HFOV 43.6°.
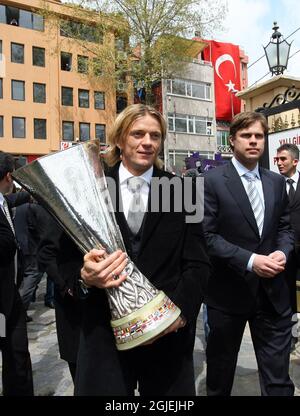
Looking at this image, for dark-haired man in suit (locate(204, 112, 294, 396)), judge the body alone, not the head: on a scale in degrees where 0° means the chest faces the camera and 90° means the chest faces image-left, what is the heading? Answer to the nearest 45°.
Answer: approximately 315°

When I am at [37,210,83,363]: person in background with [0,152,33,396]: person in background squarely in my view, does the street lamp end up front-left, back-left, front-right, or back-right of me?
back-right

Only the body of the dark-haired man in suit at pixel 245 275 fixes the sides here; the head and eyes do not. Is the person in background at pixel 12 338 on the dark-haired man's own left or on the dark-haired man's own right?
on the dark-haired man's own right

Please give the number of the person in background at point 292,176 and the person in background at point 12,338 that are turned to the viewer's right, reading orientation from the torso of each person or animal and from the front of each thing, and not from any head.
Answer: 1

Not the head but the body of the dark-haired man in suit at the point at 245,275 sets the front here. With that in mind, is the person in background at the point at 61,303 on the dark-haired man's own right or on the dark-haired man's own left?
on the dark-haired man's own right

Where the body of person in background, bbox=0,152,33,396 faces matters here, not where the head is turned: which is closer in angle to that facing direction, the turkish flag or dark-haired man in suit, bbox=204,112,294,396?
the dark-haired man in suit

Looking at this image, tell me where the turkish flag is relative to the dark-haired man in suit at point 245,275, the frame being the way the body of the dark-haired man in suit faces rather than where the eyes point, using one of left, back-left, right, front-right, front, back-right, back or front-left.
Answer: back-left

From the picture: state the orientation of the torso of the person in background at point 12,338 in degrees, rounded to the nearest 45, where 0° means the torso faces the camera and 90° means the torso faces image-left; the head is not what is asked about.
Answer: approximately 270°
